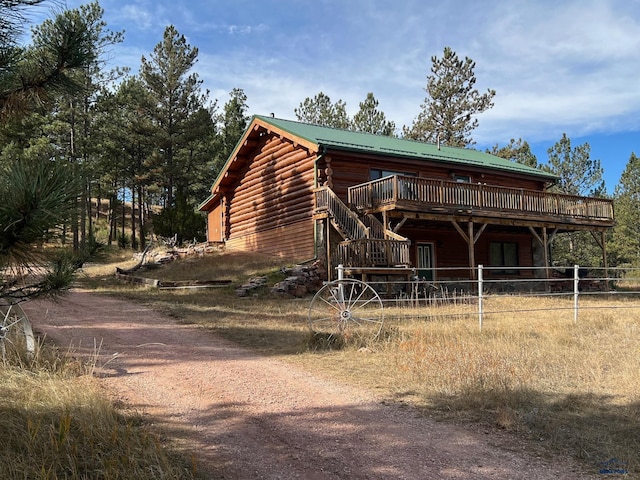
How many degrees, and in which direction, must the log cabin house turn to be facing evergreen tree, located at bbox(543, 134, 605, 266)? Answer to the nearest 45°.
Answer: approximately 90° to its left

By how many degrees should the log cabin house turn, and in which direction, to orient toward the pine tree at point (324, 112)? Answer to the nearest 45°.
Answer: approximately 135° to its left

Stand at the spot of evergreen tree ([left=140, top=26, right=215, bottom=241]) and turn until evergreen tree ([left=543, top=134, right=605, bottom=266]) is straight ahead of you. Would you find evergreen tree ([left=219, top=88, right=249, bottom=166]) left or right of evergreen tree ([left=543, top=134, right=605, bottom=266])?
left

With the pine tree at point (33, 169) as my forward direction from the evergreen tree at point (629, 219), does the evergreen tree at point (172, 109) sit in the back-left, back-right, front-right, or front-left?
front-right

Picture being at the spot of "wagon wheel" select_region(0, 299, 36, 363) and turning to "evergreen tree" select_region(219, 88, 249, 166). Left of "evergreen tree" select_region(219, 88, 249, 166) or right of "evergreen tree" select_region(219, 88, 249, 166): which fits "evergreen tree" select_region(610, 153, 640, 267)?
right

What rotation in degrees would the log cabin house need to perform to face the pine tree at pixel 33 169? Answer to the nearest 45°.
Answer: approximately 45° to its right

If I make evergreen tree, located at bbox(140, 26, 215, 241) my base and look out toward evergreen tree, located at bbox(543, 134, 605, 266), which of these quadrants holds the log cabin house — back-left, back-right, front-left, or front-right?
front-right

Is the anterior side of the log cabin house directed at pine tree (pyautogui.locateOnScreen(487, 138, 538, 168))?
no

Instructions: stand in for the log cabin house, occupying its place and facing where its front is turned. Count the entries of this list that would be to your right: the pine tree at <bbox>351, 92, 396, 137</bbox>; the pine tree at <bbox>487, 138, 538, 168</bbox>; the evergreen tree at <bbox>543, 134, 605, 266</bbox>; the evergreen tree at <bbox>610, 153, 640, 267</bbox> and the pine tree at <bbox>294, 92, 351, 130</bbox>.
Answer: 0

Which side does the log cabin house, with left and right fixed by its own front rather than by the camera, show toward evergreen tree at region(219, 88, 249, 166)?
back

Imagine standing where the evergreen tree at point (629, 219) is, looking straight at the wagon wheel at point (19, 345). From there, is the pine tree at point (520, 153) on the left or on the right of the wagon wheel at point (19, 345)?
right

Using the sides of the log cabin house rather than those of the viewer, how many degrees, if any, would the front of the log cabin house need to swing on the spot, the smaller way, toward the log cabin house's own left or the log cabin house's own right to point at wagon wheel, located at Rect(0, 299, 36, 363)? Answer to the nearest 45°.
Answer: approximately 45° to the log cabin house's own right

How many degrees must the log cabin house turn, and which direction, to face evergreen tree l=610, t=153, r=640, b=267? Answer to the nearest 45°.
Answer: approximately 90° to its left

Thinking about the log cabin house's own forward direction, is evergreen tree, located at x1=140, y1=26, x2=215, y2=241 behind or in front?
behind

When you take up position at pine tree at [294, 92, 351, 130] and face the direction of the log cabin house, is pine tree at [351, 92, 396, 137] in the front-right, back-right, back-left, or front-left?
front-left

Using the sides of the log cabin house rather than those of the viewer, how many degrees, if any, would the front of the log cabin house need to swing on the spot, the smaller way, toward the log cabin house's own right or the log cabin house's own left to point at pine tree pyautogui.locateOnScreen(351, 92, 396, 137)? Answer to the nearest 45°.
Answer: approximately 135° to the log cabin house's own left

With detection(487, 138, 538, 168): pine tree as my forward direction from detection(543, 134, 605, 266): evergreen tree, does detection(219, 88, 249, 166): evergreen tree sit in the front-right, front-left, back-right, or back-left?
front-left

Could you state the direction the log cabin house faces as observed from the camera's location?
facing the viewer and to the right of the viewer
